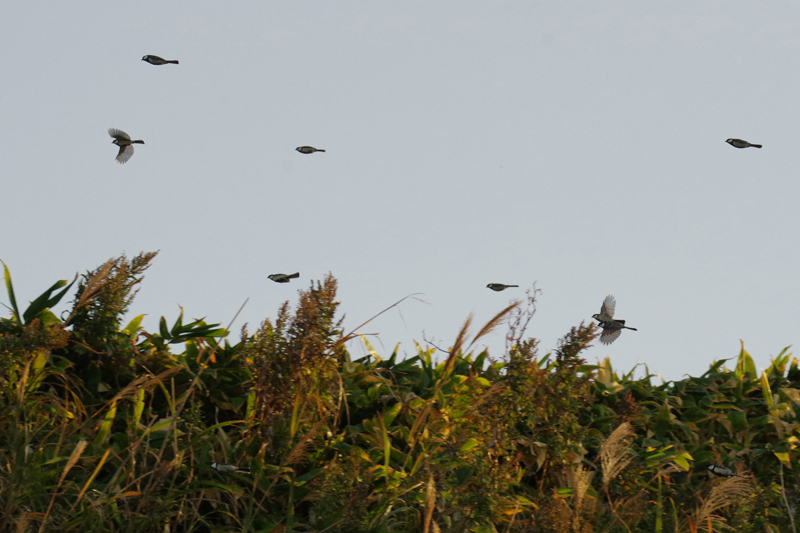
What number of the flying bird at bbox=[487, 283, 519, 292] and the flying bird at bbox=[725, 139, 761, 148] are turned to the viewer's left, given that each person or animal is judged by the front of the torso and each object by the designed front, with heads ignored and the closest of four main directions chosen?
2

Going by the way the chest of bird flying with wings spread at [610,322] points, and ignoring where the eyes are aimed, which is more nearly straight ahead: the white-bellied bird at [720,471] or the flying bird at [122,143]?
the flying bird

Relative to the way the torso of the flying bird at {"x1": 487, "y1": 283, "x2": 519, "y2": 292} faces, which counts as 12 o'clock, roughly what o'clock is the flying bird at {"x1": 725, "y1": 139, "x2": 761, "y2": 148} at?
the flying bird at {"x1": 725, "y1": 139, "x2": 761, "y2": 148} is roughly at 5 o'clock from the flying bird at {"x1": 487, "y1": 283, "x2": 519, "y2": 292}.

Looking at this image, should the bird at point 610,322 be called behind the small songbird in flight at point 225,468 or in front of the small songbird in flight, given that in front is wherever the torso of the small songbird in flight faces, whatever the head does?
behind

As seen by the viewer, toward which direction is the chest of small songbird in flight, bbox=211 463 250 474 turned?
to the viewer's left

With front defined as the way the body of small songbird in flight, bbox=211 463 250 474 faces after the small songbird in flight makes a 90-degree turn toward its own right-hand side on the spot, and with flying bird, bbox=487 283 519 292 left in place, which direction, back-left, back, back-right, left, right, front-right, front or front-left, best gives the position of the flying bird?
front-right

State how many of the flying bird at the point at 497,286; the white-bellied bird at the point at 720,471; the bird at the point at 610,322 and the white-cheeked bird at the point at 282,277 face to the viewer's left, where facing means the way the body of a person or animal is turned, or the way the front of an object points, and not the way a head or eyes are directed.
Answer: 4

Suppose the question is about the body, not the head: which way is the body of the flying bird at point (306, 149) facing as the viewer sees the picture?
to the viewer's left

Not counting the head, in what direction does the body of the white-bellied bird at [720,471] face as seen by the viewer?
to the viewer's left

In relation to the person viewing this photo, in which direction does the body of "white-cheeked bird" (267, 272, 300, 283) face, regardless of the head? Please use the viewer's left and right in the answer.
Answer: facing to the left of the viewer

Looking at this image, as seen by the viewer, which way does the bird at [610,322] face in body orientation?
to the viewer's left

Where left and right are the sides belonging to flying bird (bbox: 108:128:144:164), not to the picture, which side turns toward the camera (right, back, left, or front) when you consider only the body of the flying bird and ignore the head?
left

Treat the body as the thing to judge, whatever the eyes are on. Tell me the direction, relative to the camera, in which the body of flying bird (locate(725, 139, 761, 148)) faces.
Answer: to the viewer's left
